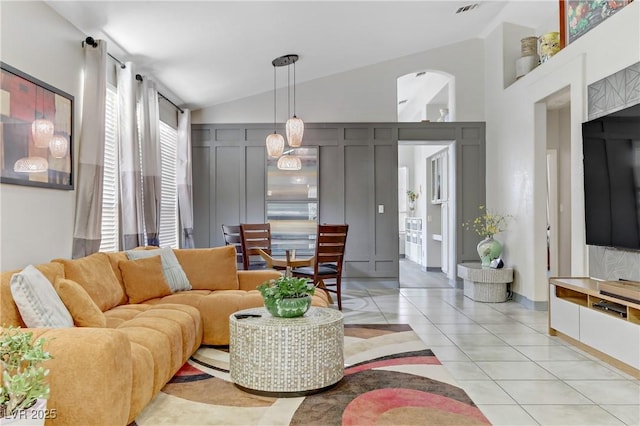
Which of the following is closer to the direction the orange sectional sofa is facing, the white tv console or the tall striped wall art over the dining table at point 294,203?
the white tv console

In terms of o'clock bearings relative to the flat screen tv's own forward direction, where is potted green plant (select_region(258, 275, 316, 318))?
The potted green plant is roughly at 12 o'clock from the flat screen tv.

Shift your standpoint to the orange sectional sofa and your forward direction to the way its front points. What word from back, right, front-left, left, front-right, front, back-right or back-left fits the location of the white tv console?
front-left

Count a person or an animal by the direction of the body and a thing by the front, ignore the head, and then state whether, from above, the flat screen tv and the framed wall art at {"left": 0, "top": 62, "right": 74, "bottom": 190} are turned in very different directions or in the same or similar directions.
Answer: very different directions

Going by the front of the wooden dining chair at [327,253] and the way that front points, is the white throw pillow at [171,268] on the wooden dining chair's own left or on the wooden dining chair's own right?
on the wooden dining chair's own left

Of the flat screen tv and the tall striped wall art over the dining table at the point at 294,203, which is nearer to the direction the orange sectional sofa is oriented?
the flat screen tv

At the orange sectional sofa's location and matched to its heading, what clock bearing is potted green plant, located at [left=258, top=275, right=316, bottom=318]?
The potted green plant is roughly at 11 o'clock from the orange sectional sofa.

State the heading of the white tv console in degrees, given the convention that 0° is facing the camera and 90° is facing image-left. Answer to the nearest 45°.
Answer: approximately 45°

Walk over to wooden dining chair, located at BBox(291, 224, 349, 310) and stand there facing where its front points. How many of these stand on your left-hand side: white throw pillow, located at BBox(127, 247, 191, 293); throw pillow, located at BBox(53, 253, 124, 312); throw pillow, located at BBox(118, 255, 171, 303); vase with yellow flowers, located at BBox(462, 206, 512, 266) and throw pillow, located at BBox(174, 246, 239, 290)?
4

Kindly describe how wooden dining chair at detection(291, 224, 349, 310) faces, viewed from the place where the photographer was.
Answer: facing away from the viewer and to the left of the viewer

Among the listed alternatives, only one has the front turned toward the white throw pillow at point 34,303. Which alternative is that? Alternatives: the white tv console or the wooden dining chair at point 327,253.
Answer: the white tv console

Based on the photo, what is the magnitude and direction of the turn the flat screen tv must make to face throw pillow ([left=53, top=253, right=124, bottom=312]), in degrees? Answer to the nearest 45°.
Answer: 0° — it already faces it

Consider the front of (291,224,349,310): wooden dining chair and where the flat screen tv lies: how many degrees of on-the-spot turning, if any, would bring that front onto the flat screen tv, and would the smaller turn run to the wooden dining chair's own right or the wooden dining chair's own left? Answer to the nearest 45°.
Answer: approximately 180°

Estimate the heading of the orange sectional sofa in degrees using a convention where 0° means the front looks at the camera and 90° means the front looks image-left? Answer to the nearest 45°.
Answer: approximately 315°

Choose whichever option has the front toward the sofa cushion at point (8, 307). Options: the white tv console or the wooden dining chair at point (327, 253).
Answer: the white tv console
